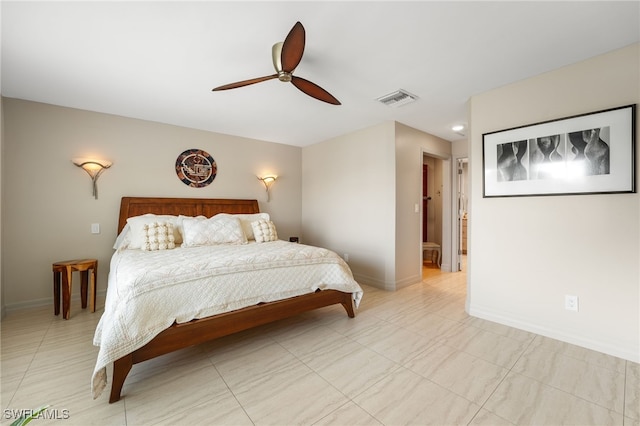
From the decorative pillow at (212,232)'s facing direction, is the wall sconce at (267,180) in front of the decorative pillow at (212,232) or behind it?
behind

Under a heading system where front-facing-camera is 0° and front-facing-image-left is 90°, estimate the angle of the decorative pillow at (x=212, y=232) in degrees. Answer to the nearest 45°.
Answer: approximately 0°

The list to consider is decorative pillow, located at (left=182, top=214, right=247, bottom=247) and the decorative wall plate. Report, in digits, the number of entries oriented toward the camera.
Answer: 2

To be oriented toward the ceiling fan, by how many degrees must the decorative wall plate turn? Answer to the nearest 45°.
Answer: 0° — it already faces it

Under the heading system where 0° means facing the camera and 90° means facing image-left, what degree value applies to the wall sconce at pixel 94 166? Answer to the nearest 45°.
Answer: approximately 0°

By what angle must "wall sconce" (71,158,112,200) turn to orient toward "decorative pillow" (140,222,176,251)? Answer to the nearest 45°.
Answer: approximately 45° to its left
